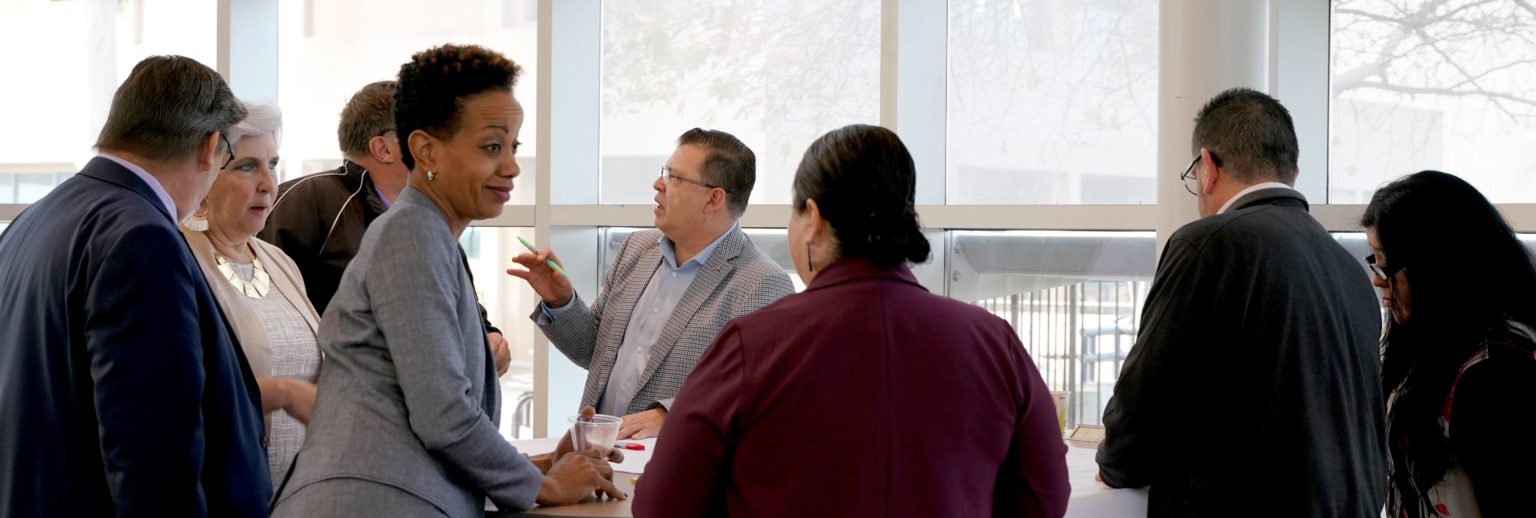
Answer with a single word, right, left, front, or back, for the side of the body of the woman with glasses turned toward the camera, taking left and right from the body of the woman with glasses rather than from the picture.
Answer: left

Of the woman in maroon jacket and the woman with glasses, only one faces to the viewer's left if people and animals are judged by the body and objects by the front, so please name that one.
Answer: the woman with glasses

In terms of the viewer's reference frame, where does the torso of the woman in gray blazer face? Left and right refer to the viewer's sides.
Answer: facing to the right of the viewer

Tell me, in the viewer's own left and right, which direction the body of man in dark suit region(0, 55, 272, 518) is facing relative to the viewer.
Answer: facing away from the viewer and to the right of the viewer

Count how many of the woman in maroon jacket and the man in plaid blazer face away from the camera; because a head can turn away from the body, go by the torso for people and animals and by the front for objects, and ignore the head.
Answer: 1

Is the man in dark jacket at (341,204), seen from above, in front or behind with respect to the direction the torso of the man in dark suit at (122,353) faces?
in front

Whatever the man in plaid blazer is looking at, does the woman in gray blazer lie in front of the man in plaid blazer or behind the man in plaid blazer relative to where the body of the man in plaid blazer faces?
in front

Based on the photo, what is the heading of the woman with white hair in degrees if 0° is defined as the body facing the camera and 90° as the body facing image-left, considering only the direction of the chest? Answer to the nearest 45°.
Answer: approximately 315°

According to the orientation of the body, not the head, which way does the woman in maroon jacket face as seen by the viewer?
away from the camera

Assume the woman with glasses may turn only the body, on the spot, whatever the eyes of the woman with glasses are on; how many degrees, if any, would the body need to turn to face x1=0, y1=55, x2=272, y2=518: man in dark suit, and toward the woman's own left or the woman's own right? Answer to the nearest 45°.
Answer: approximately 45° to the woman's own left

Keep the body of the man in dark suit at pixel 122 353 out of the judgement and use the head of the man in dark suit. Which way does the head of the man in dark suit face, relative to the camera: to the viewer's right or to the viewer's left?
to the viewer's right

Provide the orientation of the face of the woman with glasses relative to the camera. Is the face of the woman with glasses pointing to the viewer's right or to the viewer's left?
to the viewer's left

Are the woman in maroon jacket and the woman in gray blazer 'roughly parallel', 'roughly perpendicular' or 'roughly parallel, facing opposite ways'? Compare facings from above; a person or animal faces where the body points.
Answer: roughly perpendicular
